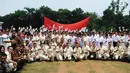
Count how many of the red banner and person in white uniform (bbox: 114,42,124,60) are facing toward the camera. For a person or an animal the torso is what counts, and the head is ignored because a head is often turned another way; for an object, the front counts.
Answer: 2

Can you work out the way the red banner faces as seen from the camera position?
facing the viewer

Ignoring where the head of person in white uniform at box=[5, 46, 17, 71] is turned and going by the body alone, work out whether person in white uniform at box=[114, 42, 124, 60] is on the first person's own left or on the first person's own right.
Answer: on the first person's own left

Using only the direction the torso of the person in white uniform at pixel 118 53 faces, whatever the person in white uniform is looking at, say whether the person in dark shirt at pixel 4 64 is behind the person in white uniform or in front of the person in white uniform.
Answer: in front

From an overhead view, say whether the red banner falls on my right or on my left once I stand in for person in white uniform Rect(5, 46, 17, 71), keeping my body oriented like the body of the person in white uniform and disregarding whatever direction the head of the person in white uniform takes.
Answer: on my left

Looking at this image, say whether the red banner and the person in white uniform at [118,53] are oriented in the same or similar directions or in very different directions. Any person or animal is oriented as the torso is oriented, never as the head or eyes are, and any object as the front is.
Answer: same or similar directions

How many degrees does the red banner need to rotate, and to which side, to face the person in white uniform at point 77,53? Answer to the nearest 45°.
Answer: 0° — it already faces them

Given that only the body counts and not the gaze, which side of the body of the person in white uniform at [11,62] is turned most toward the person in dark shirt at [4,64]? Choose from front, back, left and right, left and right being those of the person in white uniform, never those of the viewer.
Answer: right

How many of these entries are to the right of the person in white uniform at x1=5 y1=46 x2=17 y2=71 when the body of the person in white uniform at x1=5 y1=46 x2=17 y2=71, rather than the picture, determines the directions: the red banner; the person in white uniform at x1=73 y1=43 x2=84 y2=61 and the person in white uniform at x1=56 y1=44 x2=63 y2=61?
0

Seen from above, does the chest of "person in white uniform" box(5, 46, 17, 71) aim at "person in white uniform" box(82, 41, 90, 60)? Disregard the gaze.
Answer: no

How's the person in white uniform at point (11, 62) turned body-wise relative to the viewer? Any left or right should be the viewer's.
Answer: facing the viewer and to the right of the viewer

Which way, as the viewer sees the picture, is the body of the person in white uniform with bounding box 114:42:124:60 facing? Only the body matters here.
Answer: toward the camera

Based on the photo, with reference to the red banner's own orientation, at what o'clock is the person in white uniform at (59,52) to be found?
The person in white uniform is roughly at 12 o'clock from the red banner.

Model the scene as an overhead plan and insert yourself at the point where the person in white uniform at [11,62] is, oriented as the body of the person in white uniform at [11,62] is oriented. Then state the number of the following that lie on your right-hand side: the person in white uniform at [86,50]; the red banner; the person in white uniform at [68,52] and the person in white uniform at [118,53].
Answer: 0

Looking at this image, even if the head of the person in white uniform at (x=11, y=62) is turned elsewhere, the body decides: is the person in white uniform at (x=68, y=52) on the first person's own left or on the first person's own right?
on the first person's own left
